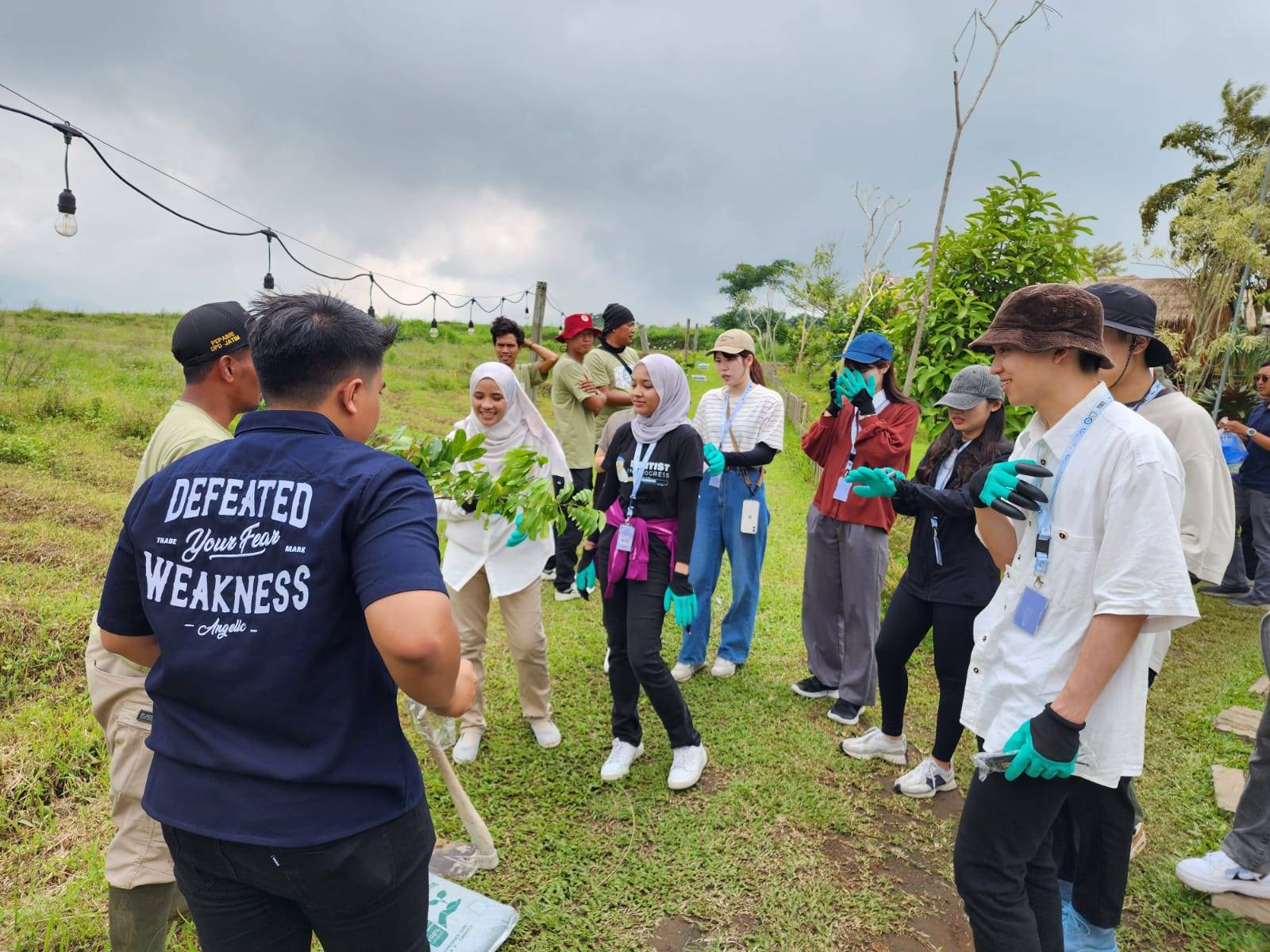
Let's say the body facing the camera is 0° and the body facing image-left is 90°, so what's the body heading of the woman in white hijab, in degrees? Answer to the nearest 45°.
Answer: approximately 0°

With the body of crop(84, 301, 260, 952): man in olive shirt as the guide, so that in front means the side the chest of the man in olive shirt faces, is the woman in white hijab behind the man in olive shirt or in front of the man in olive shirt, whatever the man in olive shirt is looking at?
in front

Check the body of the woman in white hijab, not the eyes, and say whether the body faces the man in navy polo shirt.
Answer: yes

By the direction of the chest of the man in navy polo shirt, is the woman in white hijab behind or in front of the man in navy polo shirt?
in front

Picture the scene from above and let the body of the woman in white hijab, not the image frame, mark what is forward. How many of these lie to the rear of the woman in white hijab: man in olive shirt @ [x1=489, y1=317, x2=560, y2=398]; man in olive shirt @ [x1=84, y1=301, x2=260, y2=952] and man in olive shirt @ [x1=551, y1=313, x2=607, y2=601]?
2

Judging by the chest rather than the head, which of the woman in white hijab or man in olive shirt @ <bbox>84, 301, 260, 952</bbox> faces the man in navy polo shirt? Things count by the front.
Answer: the woman in white hijab

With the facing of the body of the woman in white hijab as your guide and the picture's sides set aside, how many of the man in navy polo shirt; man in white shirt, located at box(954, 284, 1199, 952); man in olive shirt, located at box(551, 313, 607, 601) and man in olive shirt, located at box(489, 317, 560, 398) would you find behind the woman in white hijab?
2

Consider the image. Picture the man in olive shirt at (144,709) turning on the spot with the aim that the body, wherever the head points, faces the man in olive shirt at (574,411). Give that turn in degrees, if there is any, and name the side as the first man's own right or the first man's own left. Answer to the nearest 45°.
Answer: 0° — they already face them

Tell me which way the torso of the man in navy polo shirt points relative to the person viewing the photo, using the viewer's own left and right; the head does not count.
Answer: facing away from the viewer and to the right of the viewer

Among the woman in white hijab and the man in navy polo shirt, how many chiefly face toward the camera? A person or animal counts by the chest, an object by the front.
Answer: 1

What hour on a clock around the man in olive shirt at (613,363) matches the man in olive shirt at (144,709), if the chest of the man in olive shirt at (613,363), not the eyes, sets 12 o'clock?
the man in olive shirt at (144,709) is roughly at 2 o'clock from the man in olive shirt at (613,363).

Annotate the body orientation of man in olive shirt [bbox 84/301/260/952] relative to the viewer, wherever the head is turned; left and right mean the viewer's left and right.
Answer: facing away from the viewer and to the right of the viewer

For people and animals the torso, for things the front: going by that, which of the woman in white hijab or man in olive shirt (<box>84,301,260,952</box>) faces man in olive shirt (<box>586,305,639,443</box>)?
man in olive shirt (<box>84,301,260,952</box>)

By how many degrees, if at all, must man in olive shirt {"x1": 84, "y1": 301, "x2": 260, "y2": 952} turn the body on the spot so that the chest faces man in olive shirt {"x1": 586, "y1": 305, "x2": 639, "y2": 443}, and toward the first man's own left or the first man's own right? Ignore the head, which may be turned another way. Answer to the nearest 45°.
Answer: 0° — they already face them
